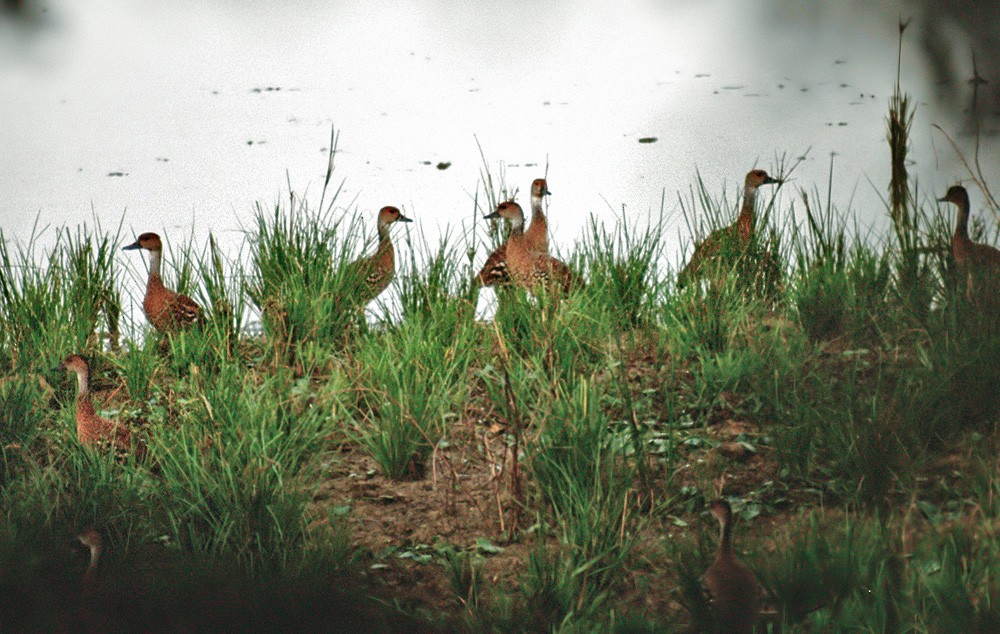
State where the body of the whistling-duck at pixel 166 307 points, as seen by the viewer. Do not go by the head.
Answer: to the viewer's left

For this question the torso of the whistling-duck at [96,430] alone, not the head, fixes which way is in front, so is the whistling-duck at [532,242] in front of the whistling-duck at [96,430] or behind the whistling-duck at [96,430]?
behind

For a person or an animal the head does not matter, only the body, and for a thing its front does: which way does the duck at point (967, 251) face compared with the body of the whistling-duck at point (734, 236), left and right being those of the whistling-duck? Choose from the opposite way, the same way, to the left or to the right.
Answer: the opposite way

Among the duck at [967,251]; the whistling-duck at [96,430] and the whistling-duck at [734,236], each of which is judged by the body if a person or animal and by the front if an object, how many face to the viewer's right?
1

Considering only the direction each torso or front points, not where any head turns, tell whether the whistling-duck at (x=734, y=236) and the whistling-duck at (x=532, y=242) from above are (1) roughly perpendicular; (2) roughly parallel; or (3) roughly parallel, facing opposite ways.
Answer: roughly parallel

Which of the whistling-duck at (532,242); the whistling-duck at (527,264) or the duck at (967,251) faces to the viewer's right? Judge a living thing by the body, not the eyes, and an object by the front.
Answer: the whistling-duck at (532,242)

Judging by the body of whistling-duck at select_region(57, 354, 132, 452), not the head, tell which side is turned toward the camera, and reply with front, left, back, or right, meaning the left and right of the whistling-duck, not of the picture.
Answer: left

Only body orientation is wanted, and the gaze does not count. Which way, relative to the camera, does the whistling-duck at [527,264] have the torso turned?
to the viewer's left

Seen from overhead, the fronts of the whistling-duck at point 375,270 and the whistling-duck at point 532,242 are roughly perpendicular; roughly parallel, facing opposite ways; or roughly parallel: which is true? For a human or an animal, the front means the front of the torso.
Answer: roughly parallel

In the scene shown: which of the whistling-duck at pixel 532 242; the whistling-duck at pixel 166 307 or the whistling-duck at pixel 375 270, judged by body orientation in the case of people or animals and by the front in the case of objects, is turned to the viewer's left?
the whistling-duck at pixel 166 307

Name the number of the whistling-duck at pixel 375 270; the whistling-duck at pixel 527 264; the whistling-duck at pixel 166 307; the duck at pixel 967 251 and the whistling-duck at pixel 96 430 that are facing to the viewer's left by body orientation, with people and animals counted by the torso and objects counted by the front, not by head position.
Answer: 4

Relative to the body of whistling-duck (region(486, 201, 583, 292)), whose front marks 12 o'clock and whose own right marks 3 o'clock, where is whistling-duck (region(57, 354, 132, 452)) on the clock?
whistling-duck (region(57, 354, 132, 452)) is roughly at 11 o'clock from whistling-duck (region(486, 201, 583, 292)).

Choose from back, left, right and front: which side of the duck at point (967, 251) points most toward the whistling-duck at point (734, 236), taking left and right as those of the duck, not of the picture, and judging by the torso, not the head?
front

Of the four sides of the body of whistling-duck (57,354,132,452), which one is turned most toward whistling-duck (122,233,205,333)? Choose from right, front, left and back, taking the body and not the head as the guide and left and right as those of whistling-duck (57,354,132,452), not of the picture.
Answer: right

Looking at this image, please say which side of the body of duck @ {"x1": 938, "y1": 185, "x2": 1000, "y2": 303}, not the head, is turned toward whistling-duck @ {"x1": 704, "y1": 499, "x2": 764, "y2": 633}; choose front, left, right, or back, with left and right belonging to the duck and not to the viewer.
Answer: left

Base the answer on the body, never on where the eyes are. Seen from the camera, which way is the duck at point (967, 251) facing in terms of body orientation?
to the viewer's left

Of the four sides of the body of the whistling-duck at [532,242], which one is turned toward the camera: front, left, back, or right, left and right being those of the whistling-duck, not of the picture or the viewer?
right

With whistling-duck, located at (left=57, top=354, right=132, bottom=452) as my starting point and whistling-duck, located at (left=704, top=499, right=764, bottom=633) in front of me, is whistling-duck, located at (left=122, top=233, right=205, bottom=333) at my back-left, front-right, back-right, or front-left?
back-left

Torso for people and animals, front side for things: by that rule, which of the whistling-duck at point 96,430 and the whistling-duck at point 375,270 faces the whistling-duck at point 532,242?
the whistling-duck at point 375,270

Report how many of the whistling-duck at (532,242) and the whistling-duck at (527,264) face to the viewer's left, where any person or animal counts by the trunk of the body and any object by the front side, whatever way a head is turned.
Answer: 1
